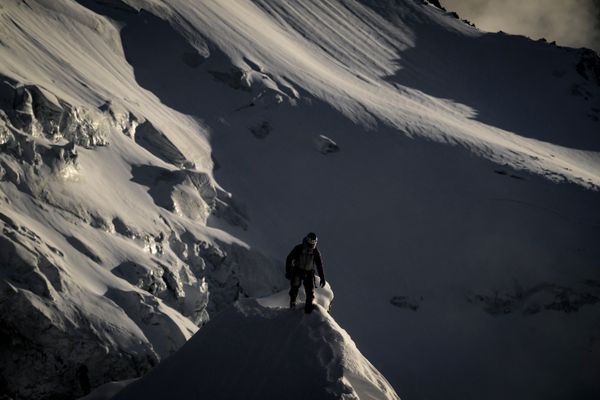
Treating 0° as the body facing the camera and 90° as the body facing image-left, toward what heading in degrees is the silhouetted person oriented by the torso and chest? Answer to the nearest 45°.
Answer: approximately 315°
